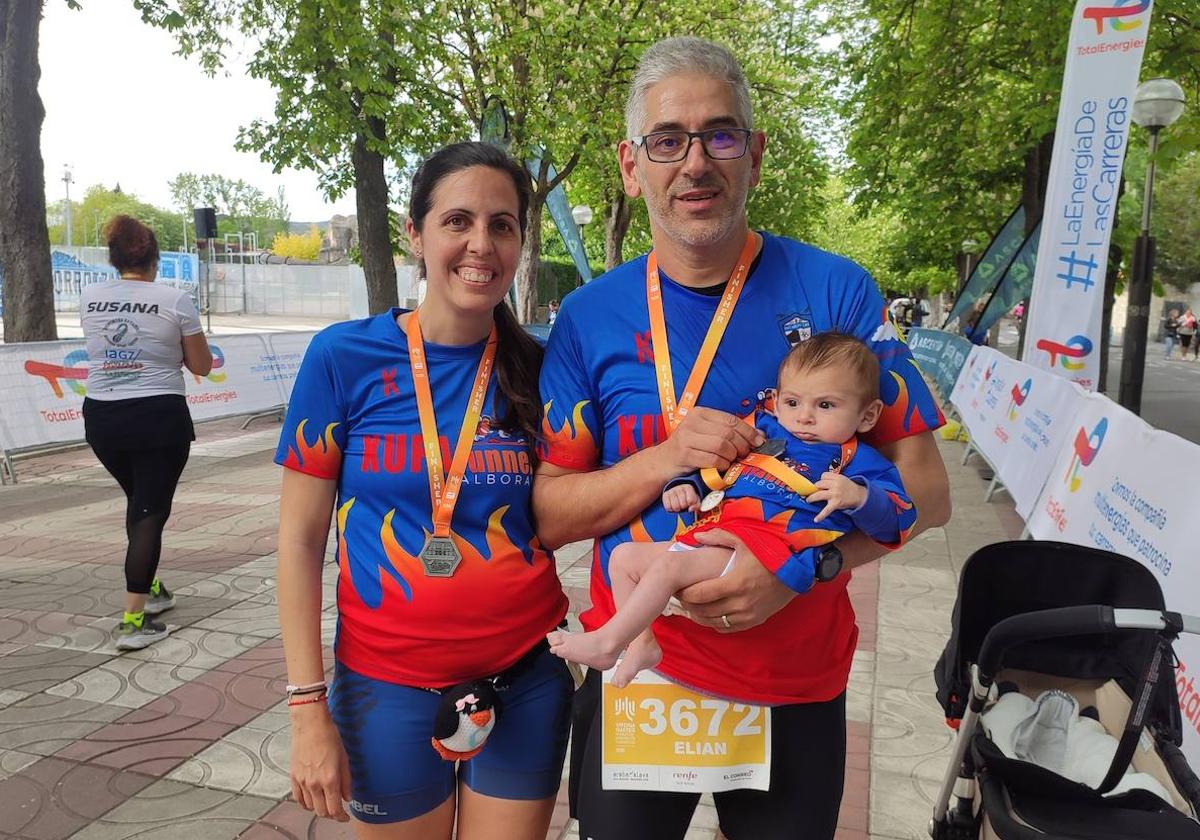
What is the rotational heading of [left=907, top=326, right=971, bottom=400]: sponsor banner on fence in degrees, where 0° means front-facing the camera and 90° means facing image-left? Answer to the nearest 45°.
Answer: approximately 45°

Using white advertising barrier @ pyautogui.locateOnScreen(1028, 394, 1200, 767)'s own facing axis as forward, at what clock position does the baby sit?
The baby is roughly at 11 o'clock from the white advertising barrier.

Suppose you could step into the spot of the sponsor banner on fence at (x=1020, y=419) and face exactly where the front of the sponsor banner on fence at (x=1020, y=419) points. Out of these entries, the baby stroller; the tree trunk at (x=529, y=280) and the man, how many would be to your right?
1

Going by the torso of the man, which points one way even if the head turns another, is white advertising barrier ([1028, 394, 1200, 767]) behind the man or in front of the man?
behind

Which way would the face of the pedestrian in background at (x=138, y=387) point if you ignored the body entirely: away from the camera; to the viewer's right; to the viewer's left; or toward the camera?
away from the camera

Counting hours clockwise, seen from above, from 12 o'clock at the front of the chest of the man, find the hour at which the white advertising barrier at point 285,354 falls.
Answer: The white advertising barrier is roughly at 5 o'clock from the man.

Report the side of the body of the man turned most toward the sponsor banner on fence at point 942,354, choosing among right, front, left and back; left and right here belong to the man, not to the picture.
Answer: back

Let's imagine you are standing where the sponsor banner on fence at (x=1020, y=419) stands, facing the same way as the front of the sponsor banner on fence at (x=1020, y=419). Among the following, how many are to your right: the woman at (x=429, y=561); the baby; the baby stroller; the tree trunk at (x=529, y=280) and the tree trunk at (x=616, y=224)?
2

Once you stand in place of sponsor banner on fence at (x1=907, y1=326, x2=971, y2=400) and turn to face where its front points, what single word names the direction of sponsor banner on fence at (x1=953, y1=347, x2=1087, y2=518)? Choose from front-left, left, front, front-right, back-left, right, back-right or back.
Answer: front-left

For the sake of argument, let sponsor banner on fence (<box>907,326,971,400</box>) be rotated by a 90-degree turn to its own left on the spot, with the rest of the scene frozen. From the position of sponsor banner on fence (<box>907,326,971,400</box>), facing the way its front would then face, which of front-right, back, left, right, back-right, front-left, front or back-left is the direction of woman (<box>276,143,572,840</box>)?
front-right

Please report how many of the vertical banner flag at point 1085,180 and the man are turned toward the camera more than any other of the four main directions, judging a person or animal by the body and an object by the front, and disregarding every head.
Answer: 2

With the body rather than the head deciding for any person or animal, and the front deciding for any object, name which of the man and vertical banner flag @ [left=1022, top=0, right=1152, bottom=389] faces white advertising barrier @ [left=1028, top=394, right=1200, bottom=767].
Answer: the vertical banner flag

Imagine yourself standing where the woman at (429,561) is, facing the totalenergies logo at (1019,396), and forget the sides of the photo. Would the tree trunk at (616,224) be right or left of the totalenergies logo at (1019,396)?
left

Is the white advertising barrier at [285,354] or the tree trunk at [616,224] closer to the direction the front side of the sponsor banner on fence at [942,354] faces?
the white advertising barrier

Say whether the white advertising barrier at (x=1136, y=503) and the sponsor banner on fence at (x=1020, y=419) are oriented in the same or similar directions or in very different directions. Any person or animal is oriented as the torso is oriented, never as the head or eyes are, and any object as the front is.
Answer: same or similar directions

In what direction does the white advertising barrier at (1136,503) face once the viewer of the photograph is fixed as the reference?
facing the viewer and to the left of the viewer

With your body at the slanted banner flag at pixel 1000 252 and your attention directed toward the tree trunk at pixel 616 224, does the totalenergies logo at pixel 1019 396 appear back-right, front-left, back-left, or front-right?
back-left

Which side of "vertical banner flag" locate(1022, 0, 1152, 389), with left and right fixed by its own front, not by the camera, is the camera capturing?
front
